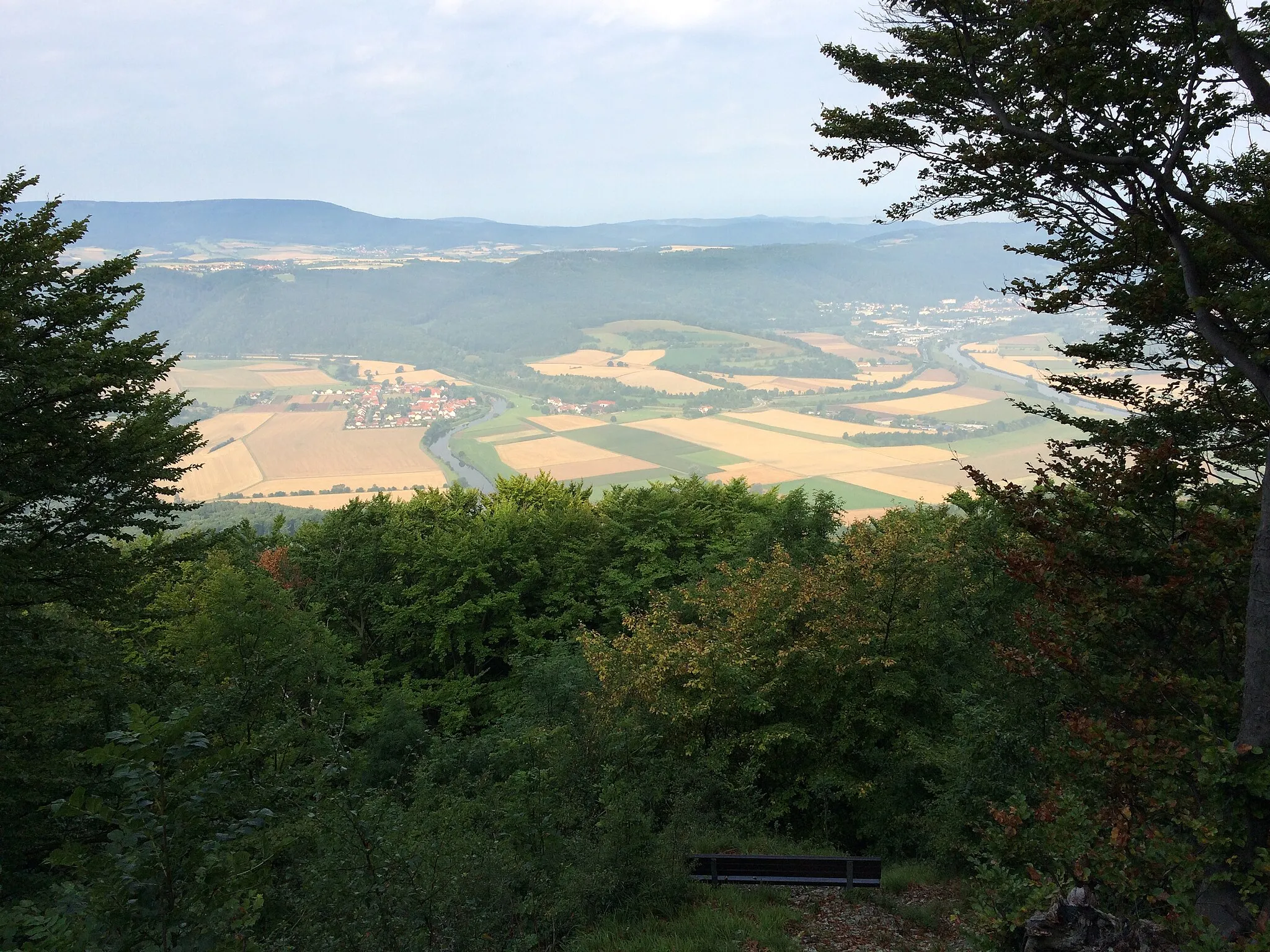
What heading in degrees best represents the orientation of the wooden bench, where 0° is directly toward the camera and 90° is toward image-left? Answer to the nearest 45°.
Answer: approximately 180°
